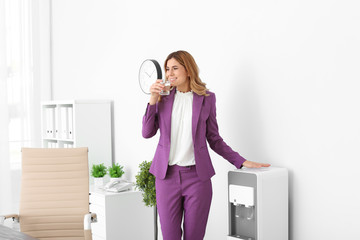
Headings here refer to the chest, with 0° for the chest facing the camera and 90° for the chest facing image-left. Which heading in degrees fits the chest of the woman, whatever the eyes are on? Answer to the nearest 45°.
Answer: approximately 0°

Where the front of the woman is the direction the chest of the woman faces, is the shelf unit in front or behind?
behind

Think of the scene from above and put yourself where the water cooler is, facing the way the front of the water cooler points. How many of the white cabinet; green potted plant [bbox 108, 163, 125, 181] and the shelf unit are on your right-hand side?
3

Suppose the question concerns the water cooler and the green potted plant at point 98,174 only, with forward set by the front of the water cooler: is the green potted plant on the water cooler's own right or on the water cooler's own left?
on the water cooler's own right

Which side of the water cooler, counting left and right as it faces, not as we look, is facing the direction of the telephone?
right

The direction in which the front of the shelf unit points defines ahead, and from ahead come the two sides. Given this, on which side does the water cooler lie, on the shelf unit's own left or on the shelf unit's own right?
on the shelf unit's own left

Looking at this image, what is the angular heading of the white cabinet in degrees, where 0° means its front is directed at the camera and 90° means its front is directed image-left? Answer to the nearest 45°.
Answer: approximately 45°

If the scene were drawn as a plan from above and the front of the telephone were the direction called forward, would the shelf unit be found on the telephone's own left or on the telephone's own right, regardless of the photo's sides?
on the telephone's own right
